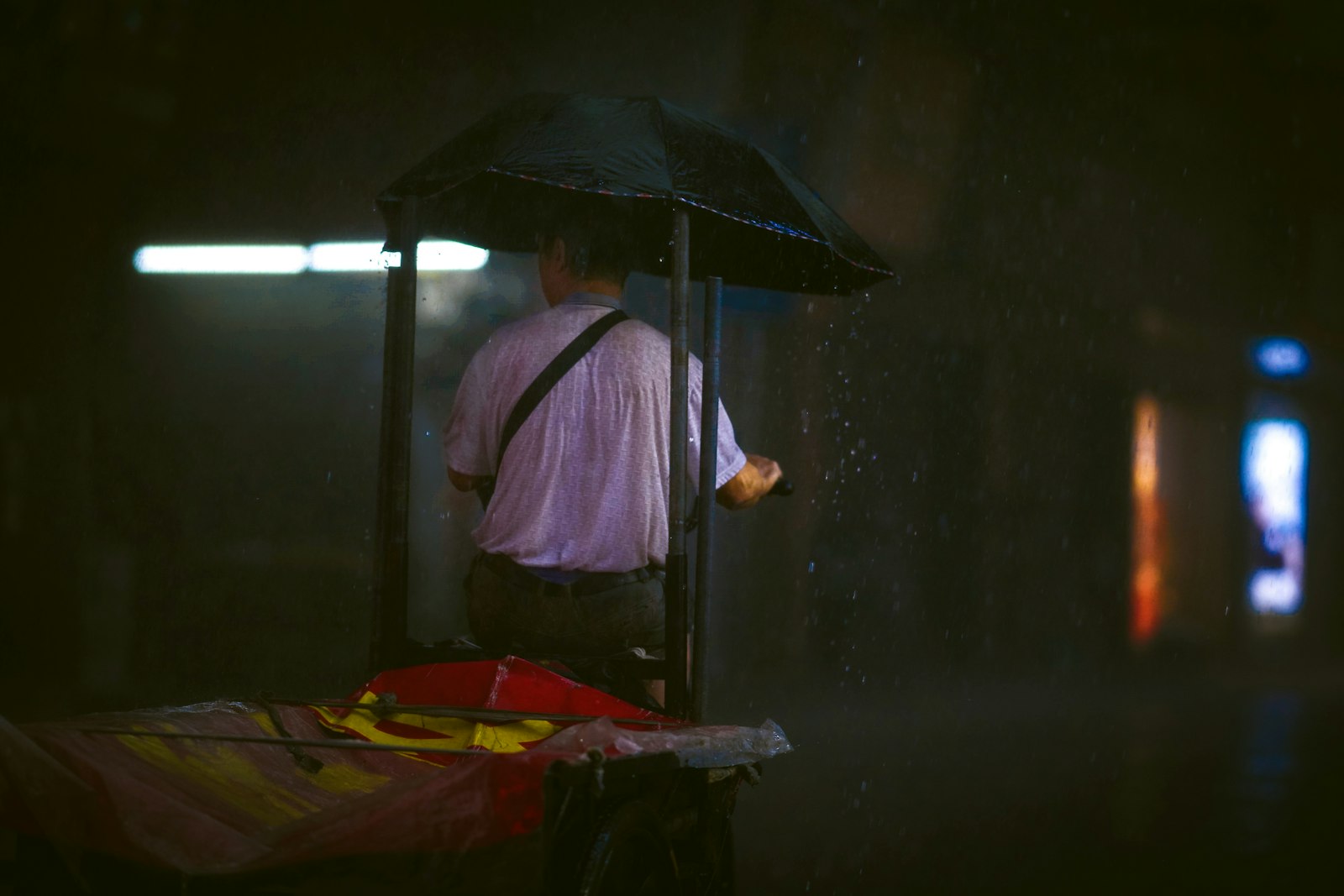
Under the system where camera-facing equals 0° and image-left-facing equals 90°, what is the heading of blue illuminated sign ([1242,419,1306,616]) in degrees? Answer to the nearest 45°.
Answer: approximately 0°

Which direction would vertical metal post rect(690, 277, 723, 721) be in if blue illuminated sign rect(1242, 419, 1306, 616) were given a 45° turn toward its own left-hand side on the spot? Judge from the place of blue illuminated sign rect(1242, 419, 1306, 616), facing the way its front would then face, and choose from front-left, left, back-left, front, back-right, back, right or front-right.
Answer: front-right

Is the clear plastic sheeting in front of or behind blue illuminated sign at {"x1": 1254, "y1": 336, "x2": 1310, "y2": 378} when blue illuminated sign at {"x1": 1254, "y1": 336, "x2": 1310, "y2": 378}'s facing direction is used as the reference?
in front

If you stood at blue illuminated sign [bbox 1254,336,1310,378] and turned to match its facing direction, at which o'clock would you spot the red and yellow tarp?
The red and yellow tarp is roughly at 12 o'clock from the blue illuminated sign.

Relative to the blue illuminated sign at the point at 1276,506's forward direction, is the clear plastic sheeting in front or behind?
in front

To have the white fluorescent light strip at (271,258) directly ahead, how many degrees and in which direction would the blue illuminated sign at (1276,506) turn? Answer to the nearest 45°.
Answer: approximately 45° to its right

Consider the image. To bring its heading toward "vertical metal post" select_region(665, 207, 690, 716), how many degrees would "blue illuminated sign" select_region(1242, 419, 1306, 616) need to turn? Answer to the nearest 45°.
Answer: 0° — it already faces it
